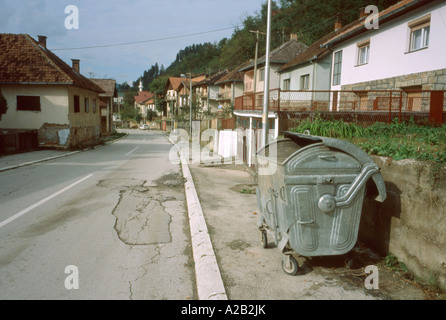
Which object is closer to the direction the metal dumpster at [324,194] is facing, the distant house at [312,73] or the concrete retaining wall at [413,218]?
the distant house

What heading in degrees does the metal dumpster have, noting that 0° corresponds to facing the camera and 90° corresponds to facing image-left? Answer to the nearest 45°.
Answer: approximately 90°

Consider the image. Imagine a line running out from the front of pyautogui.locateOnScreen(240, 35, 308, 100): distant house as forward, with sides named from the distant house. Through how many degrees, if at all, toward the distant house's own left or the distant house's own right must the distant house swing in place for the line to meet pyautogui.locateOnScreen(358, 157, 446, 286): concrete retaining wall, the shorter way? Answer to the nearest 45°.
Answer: approximately 45° to the distant house's own left

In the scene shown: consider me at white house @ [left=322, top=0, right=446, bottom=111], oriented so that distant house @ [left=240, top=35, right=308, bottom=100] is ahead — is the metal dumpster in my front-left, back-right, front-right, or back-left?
back-left

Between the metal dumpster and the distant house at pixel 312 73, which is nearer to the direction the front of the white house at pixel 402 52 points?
the metal dumpster

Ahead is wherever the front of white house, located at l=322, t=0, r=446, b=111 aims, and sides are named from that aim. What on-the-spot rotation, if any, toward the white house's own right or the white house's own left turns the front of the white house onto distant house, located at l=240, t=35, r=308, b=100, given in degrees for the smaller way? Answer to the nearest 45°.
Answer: approximately 90° to the white house's own right

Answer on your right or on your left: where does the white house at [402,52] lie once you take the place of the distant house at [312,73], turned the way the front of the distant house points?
on your left

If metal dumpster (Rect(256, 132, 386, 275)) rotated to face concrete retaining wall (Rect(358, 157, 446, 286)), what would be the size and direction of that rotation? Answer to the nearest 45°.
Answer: approximately 180°

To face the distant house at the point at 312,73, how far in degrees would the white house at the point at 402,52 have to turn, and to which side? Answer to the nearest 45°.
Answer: approximately 90° to its right

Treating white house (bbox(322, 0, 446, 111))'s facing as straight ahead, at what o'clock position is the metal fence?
The metal fence is roughly at 11 o'clock from the white house.

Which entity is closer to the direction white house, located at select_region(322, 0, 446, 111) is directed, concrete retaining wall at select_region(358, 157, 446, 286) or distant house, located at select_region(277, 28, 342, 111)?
the concrete retaining wall
